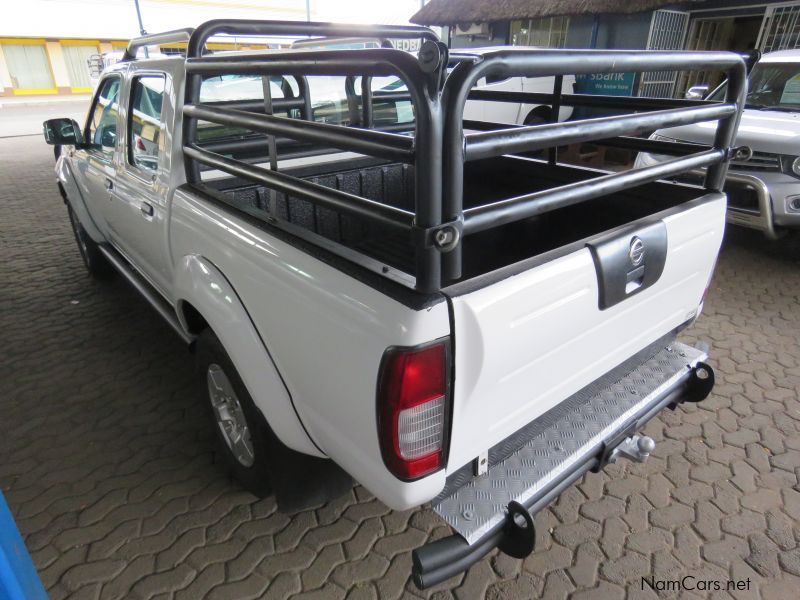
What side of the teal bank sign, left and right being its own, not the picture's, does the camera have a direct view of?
front

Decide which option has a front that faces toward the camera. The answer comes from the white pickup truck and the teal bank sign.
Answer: the teal bank sign

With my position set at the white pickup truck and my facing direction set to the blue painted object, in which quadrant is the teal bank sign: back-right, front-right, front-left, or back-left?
back-left

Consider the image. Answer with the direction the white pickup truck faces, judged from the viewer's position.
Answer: facing away from the viewer and to the left of the viewer

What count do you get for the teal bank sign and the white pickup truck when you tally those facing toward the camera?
1

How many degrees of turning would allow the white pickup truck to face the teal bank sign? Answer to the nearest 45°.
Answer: approximately 90° to its right

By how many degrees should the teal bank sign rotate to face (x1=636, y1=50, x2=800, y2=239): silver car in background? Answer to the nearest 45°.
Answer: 0° — it already faces it

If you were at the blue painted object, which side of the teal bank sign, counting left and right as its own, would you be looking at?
front

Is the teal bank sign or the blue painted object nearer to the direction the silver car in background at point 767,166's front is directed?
the blue painted object

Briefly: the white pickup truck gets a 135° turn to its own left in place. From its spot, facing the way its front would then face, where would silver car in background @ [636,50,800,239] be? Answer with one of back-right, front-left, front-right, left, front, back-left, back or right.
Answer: back-left

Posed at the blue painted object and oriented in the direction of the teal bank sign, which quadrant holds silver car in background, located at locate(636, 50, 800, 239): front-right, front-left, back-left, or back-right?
front-right

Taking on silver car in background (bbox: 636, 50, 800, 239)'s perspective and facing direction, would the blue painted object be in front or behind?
in front
